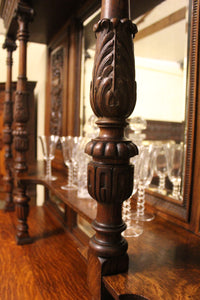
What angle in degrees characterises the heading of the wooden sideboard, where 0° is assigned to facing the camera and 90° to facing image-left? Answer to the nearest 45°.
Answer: approximately 45°

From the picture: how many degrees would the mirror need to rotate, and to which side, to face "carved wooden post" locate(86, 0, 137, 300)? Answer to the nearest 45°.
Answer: approximately 45° to its left

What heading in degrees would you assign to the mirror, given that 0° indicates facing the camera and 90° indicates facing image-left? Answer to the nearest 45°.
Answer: approximately 45°
